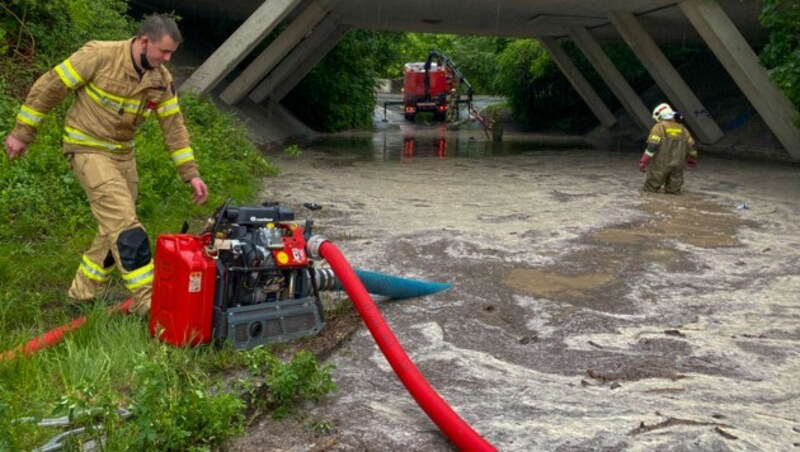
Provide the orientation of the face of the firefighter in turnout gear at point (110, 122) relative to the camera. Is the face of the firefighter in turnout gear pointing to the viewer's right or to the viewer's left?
to the viewer's right

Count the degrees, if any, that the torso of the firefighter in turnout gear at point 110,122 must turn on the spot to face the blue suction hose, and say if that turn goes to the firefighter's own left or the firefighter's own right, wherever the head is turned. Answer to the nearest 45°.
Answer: approximately 45° to the firefighter's own left

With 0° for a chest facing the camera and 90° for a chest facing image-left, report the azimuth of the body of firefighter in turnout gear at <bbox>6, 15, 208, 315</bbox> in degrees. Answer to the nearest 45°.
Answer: approximately 315°

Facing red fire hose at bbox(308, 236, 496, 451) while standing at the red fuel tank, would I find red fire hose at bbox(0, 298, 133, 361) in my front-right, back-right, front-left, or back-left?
back-right
